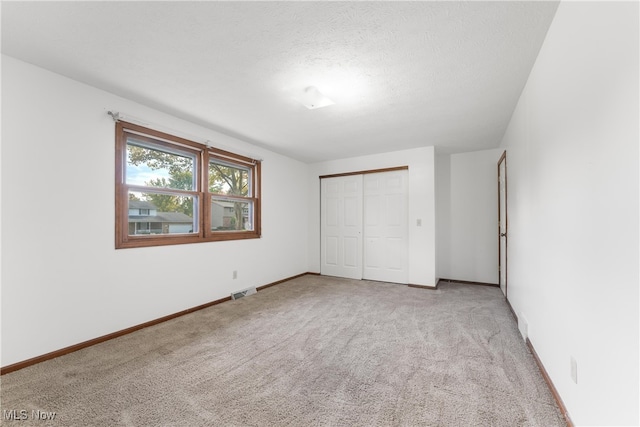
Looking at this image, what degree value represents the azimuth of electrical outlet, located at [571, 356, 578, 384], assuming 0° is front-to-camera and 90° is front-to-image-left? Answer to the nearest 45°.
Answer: approximately 90°

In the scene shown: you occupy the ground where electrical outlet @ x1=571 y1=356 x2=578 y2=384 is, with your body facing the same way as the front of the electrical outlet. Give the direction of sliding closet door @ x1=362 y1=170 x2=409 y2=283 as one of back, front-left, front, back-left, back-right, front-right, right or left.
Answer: front-right

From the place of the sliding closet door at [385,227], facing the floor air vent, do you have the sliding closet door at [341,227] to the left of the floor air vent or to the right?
right

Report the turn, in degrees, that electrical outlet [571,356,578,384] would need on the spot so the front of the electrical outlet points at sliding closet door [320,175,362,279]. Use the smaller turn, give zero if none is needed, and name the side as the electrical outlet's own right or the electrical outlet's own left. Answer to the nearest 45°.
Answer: approximately 45° to the electrical outlet's own right

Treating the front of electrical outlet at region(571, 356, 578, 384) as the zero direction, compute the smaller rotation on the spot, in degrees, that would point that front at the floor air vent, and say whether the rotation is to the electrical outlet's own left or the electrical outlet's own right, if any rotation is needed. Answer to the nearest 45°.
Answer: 0° — it already faces it

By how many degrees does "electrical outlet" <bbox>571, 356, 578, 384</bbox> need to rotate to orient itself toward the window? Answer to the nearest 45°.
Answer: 0° — it already faces it
